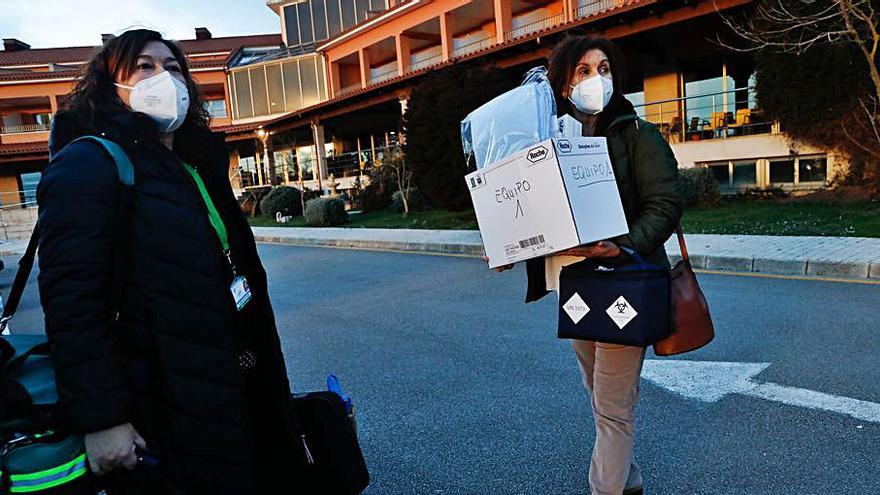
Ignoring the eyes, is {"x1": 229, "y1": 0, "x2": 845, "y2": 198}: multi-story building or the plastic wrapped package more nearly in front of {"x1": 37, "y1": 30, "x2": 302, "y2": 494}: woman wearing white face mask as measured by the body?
the plastic wrapped package

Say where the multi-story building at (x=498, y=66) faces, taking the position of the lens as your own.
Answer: facing the viewer and to the left of the viewer

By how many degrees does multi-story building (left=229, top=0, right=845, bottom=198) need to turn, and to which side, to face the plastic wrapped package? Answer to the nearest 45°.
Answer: approximately 45° to its left

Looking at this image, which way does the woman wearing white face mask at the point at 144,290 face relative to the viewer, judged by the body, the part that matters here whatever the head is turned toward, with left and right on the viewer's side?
facing the viewer and to the right of the viewer

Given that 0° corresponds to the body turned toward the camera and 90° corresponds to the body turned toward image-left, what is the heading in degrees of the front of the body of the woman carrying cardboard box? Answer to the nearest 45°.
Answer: approximately 45°

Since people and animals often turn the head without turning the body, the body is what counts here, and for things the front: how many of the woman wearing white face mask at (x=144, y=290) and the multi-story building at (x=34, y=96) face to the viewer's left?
0

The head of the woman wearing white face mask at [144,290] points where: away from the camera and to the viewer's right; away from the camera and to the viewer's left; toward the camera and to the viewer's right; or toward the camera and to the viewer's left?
toward the camera and to the viewer's right

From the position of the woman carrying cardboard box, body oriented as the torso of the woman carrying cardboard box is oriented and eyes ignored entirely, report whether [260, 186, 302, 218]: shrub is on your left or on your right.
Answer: on your right
